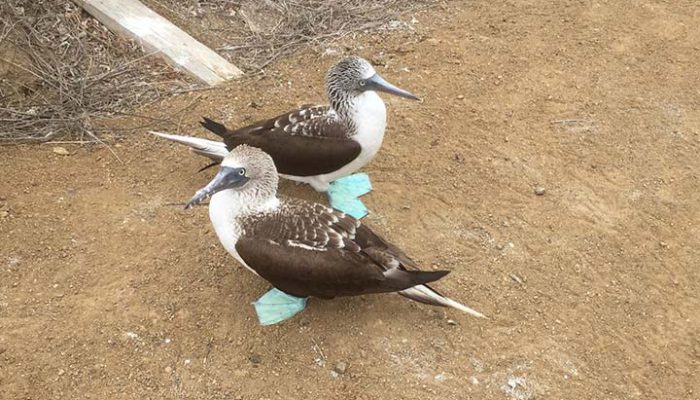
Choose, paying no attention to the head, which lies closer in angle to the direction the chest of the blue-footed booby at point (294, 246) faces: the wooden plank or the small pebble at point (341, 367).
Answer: the wooden plank

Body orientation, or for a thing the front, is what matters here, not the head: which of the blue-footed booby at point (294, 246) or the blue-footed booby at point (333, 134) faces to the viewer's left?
the blue-footed booby at point (294, 246)

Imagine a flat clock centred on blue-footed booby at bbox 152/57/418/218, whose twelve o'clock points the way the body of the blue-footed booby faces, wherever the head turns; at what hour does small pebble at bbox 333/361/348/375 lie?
The small pebble is roughly at 3 o'clock from the blue-footed booby.

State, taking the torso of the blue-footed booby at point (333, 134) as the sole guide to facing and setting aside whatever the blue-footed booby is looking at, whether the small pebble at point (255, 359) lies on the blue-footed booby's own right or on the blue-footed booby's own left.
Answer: on the blue-footed booby's own right

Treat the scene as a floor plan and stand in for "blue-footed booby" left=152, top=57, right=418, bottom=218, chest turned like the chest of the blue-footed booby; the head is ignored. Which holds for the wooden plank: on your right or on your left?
on your left

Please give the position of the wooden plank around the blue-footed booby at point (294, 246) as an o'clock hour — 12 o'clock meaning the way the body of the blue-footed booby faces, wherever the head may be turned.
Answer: The wooden plank is roughly at 2 o'clock from the blue-footed booby.

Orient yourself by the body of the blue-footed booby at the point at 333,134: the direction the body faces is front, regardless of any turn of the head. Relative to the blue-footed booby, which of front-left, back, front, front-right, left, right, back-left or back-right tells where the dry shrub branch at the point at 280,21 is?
left

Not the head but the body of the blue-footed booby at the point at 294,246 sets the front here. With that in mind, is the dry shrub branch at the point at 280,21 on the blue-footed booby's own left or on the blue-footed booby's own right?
on the blue-footed booby's own right

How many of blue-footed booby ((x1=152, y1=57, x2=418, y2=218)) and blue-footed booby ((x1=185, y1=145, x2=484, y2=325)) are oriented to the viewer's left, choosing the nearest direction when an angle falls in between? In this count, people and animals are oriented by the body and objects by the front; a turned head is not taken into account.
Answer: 1

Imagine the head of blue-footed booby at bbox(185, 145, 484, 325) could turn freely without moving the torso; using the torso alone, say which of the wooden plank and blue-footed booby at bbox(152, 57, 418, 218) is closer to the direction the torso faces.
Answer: the wooden plank

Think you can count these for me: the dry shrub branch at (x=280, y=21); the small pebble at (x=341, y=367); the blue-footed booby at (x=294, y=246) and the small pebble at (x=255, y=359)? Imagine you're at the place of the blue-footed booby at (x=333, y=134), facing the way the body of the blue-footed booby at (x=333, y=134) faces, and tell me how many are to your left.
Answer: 1

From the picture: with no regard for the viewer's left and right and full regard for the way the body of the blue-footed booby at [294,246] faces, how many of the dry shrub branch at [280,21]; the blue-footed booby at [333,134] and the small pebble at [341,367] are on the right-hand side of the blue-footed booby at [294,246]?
2

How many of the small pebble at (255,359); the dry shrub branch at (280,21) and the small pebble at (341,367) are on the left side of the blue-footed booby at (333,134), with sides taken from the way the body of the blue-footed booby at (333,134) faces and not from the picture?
1

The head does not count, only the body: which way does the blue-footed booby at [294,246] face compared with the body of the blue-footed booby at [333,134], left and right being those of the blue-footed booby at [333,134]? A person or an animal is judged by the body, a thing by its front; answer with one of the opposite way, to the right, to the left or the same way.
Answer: the opposite way

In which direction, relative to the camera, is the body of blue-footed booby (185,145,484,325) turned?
to the viewer's left

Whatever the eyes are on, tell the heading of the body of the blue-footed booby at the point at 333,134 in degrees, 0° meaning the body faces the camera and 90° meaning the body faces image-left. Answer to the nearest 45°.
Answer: approximately 270°

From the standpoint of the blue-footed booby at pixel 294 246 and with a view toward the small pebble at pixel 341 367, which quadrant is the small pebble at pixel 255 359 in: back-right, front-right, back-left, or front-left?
front-right
